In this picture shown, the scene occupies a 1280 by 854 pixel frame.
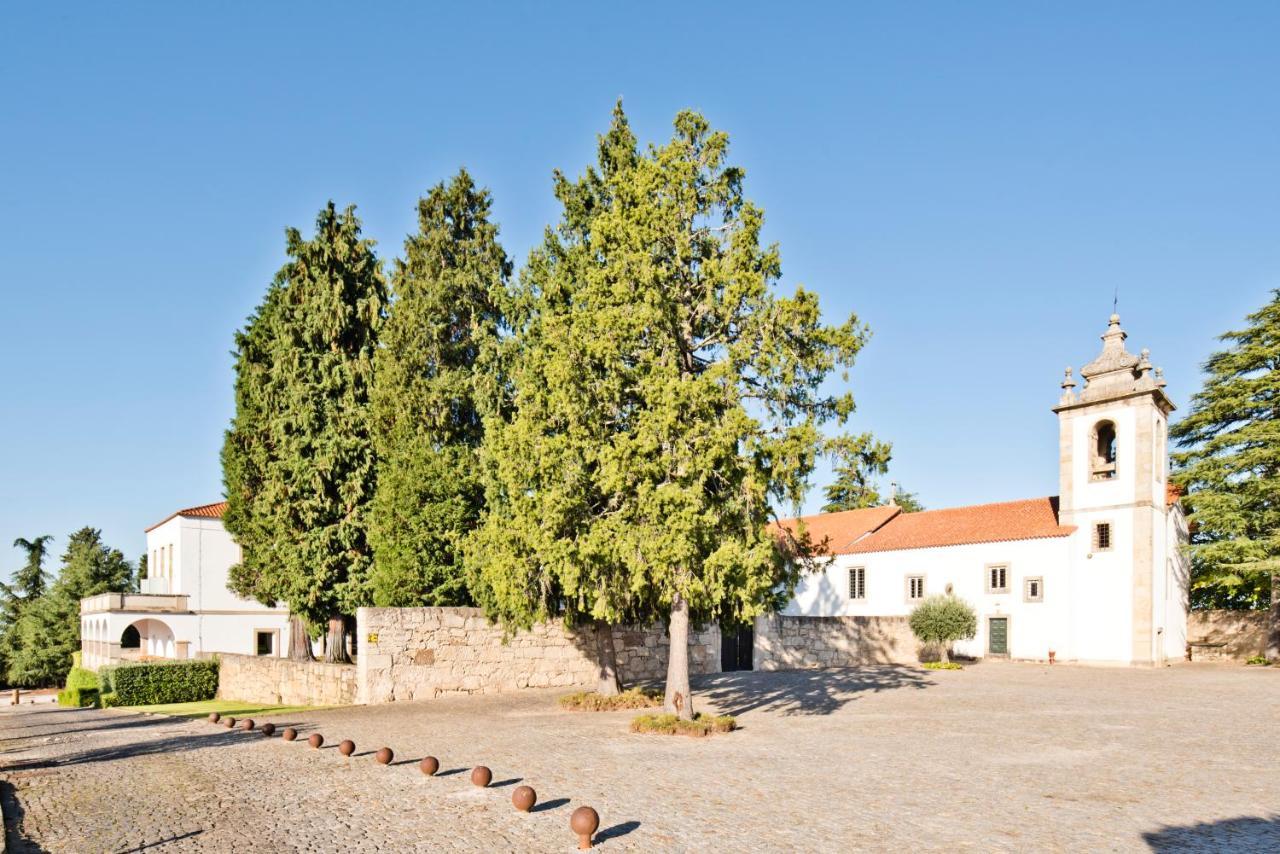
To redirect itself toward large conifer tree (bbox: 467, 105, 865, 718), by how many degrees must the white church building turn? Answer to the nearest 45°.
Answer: approximately 90° to its right

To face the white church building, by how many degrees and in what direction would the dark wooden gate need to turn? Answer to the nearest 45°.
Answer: approximately 135° to its left

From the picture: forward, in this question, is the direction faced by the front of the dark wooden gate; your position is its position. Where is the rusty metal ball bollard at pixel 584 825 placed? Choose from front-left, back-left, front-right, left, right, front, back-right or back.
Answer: front

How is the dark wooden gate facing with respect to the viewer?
toward the camera
